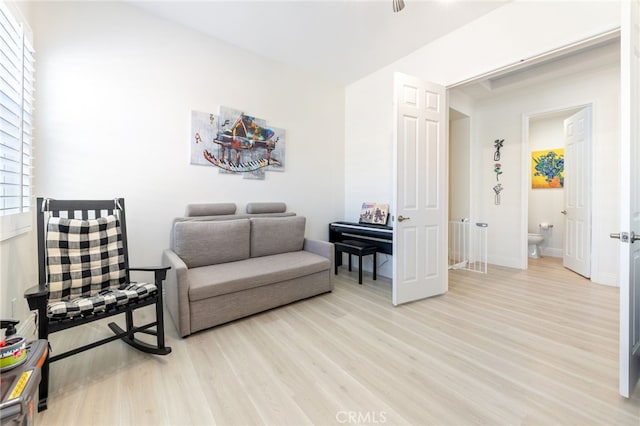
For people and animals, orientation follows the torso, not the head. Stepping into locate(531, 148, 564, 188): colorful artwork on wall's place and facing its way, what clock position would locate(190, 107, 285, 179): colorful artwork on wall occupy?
locate(190, 107, 285, 179): colorful artwork on wall is roughly at 1 o'clock from locate(531, 148, 564, 188): colorful artwork on wall.

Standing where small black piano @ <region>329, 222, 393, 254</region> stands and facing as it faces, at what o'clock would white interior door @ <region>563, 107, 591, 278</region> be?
The white interior door is roughly at 7 o'clock from the small black piano.

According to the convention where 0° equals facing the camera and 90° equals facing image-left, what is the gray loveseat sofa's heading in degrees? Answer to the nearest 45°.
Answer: approximately 315°

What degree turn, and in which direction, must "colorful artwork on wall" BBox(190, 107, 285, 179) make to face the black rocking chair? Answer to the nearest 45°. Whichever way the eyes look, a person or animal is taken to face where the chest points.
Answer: approximately 90° to its right
